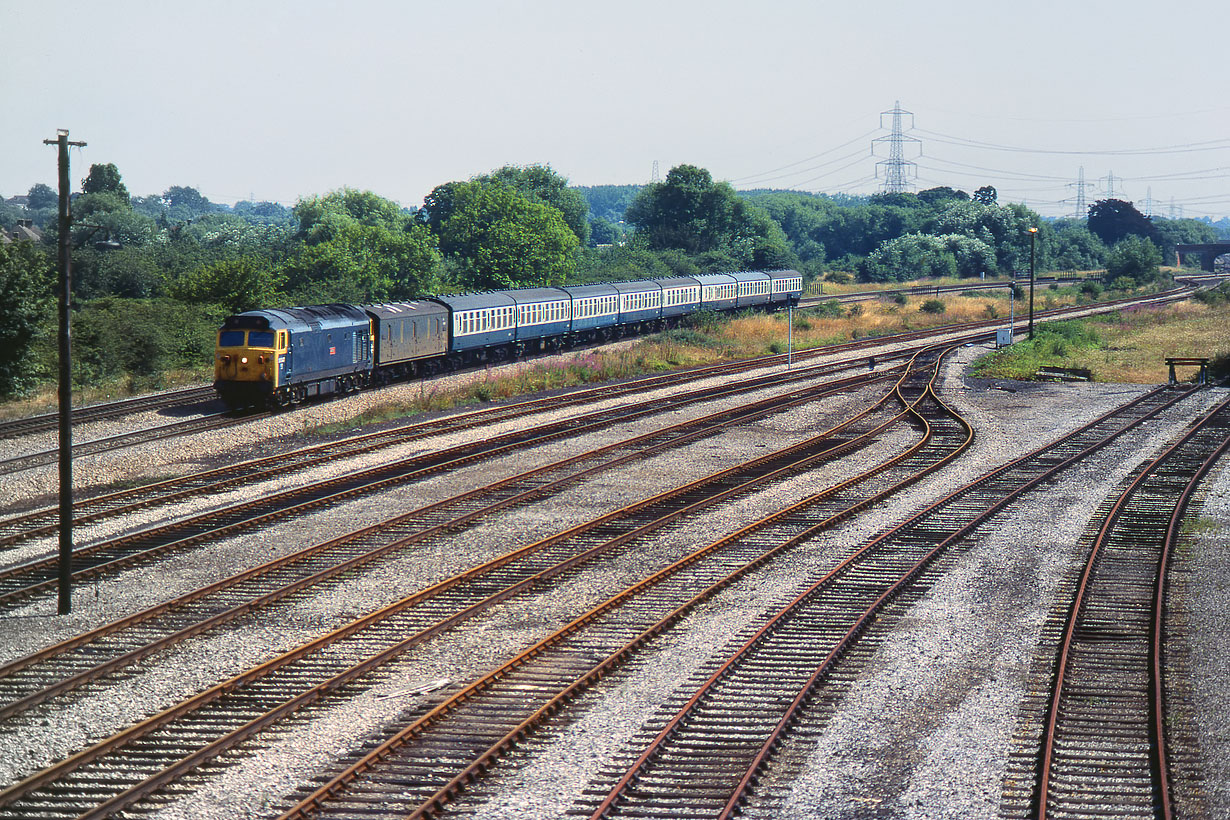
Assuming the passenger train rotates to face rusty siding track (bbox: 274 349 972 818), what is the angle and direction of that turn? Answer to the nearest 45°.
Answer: approximately 45° to its left

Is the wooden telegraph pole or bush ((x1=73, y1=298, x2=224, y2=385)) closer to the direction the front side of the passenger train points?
the wooden telegraph pole

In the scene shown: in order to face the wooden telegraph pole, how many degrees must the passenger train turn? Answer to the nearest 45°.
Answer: approximately 45° to its left

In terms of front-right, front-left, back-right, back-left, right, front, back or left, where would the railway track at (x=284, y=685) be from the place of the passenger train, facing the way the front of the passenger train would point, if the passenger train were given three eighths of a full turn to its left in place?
right

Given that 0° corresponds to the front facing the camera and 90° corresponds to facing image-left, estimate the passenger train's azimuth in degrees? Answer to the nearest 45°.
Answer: approximately 45°

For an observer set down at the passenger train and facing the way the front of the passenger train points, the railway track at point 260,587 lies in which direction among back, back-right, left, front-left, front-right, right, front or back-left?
front-left

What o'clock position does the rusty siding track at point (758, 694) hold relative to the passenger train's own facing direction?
The rusty siding track is roughly at 10 o'clock from the passenger train.

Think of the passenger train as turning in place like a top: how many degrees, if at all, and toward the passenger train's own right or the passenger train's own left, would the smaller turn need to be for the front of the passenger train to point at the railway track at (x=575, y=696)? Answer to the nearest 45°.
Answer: approximately 45° to the passenger train's own left
